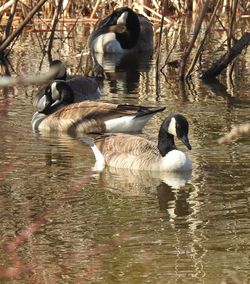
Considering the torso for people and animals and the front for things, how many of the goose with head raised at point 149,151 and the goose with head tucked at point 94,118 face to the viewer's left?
1

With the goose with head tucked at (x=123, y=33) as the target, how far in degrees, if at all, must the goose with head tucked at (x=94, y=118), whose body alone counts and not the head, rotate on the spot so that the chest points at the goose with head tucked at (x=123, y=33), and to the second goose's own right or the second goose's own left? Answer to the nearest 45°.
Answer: approximately 90° to the second goose's own right

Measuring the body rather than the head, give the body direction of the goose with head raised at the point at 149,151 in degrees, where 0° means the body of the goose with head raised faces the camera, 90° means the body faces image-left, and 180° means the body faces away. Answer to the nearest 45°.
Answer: approximately 270°

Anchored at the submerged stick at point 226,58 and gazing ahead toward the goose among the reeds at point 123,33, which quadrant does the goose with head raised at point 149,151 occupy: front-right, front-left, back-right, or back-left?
back-left

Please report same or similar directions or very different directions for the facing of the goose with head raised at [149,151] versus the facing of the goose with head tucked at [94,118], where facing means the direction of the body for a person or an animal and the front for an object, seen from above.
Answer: very different directions

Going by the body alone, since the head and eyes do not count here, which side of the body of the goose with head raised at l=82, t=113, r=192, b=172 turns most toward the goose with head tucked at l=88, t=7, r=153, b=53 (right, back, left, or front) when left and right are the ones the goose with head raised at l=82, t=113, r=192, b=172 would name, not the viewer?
left

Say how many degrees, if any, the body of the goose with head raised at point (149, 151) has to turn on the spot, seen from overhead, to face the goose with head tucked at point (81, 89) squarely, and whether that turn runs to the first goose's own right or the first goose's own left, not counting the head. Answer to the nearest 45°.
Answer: approximately 90° to the first goose's own left

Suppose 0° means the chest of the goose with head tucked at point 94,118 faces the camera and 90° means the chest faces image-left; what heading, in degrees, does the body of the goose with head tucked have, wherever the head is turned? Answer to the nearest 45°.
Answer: approximately 90°
